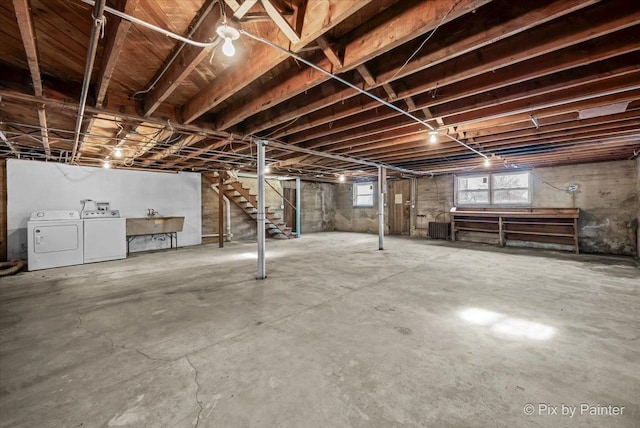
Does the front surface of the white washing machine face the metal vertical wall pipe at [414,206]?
no

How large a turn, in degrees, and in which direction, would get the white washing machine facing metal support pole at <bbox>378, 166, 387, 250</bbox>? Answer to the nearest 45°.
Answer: approximately 45° to its left

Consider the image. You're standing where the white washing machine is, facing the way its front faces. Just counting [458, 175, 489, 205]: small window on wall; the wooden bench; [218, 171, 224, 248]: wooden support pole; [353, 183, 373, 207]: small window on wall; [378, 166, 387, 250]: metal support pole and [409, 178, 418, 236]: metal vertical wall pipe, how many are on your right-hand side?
0

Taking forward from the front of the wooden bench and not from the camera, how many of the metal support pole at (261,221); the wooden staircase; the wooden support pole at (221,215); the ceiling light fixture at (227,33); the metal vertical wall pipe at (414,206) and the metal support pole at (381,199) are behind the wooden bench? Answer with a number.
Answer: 0

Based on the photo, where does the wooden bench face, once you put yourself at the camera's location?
facing the viewer and to the left of the viewer

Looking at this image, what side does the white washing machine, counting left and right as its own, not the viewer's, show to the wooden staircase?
left

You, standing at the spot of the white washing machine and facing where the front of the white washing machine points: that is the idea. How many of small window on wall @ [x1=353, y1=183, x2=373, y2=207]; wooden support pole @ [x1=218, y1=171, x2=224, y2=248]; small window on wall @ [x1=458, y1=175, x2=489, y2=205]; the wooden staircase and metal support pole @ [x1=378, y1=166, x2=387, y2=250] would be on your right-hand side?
0

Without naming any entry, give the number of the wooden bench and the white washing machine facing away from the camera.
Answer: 0

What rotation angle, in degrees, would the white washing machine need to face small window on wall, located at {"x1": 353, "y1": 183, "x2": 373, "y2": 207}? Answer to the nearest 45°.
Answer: approximately 90° to its left

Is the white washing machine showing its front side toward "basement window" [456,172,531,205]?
no

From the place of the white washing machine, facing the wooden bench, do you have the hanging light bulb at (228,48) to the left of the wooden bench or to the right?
right

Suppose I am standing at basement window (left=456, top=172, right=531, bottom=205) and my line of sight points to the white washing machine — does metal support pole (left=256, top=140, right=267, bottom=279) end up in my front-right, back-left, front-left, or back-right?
front-left

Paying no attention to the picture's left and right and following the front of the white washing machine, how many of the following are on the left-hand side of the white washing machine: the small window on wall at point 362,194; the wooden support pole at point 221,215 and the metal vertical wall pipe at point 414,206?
3

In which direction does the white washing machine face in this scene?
toward the camera

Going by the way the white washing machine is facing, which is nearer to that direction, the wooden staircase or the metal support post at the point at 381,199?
the metal support post

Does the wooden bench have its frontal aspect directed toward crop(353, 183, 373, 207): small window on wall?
no
